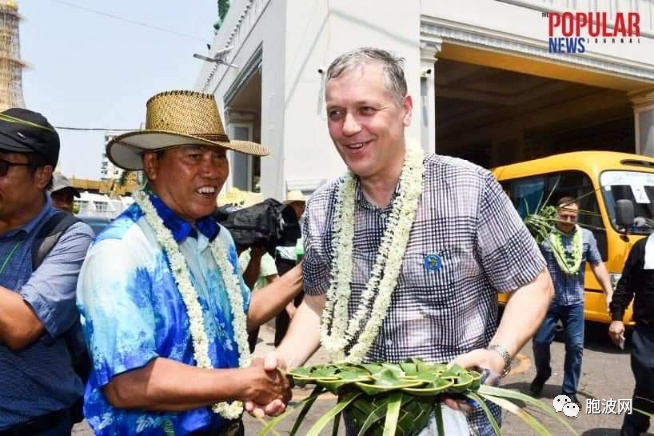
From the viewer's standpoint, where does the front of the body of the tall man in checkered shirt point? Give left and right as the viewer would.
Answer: facing the viewer and to the left of the viewer

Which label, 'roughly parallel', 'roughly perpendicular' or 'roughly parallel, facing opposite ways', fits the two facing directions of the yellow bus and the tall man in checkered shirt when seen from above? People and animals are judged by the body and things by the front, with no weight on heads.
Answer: roughly perpendicular

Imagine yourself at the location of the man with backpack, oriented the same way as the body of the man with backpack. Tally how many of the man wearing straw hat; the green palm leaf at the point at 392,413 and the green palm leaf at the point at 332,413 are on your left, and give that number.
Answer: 3

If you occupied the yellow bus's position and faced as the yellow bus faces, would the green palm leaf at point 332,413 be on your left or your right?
on your right

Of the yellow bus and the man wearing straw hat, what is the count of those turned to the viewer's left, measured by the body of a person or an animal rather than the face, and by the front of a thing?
0

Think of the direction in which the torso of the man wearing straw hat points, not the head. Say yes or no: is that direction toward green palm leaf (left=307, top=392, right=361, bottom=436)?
yes

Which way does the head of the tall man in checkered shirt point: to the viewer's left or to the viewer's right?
to the viewer's left

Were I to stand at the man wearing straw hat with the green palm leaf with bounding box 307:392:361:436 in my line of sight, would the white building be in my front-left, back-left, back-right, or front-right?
back-left

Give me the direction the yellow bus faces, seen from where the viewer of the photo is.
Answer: facing the viewer and to the right of the viewer

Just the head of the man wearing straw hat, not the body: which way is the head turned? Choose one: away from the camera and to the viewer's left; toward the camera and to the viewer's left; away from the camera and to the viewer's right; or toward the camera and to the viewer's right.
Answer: toward the camera and to the viewer's right

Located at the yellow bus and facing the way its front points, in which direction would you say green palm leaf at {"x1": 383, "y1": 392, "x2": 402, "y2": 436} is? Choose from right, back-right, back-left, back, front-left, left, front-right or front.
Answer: front-right

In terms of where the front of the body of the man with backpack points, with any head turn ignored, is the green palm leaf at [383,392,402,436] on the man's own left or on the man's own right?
on the man's own left
